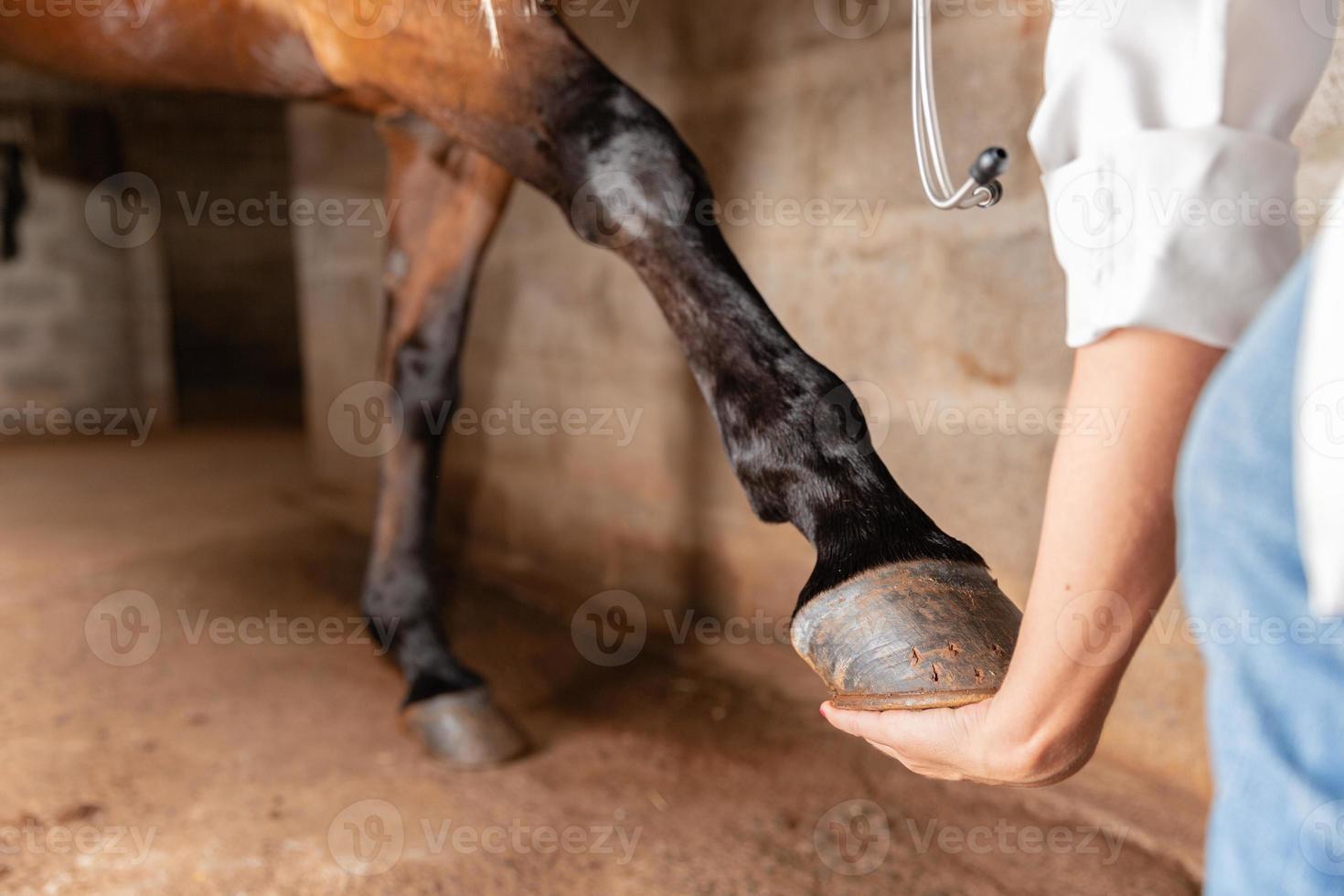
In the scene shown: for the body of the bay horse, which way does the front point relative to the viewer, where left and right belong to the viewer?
facing the viewer and to the right of the viewer
